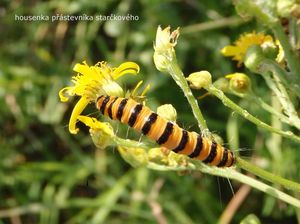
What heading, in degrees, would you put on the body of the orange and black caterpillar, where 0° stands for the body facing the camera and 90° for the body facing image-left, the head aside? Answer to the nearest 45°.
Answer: approximately 90°
